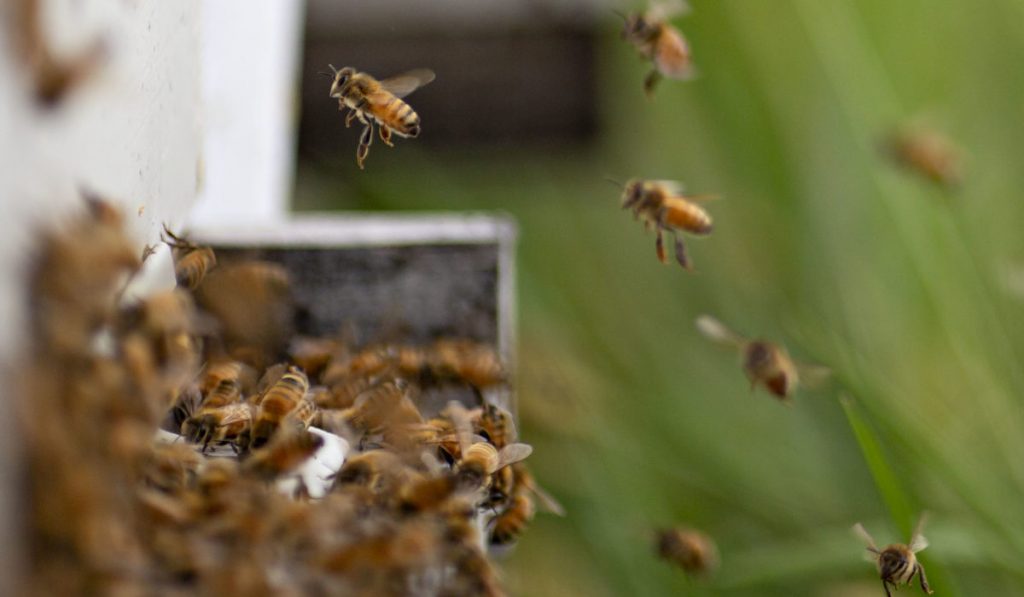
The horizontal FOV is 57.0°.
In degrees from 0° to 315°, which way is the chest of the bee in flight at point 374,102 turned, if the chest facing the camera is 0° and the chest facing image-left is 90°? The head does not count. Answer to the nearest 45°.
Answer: approximately 90°

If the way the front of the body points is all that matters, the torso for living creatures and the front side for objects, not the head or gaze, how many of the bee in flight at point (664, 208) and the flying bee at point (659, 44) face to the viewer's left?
2

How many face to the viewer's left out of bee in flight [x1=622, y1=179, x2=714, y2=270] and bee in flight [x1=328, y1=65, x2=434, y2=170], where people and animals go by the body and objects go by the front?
2

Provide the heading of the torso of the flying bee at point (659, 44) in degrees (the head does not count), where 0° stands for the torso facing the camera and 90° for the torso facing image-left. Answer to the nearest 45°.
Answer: approximately 90°

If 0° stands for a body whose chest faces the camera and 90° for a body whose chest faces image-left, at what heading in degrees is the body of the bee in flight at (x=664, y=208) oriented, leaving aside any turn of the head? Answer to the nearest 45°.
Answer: approximately 90°

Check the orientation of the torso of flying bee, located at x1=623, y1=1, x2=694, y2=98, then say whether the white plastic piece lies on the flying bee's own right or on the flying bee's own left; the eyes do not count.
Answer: on the flying bee's own left
